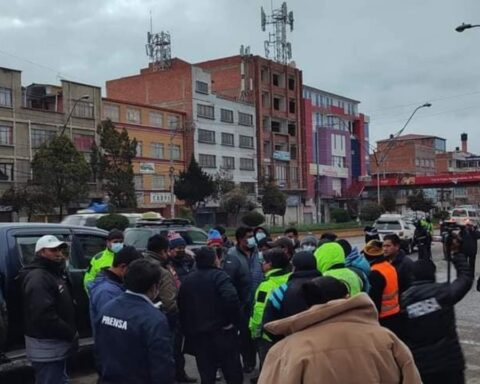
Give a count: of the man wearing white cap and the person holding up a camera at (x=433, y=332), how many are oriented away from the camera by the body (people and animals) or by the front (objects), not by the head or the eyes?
1

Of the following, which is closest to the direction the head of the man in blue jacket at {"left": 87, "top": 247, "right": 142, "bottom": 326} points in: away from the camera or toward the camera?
away from the camera

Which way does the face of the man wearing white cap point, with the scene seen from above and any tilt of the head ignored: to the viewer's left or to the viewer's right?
to the viewer's right

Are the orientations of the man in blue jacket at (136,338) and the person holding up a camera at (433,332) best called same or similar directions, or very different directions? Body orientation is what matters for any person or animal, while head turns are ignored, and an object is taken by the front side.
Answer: same or similar directions

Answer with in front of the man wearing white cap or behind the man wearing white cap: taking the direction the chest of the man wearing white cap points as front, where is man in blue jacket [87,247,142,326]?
in front

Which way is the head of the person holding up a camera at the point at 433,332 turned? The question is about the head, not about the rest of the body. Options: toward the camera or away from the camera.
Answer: away from the camera

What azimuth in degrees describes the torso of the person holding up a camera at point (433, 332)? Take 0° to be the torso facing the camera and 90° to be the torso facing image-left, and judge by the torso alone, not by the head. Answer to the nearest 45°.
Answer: approximately 180°
